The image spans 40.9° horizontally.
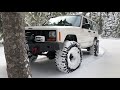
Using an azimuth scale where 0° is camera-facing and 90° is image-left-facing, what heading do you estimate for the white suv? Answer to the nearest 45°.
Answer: approximately 45°
